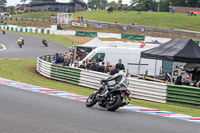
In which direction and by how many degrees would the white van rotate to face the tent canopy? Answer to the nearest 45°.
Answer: approximately 135° to its left

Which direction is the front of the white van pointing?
to the viewer's left

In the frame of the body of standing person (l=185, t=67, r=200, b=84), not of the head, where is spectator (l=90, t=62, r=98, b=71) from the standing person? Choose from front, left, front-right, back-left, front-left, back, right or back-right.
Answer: front

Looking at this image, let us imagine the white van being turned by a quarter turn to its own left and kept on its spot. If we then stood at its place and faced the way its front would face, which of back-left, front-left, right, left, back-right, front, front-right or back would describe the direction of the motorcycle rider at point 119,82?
front

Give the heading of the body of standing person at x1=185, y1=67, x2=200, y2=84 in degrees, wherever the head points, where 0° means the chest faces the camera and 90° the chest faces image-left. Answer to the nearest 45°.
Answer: approximately 90°

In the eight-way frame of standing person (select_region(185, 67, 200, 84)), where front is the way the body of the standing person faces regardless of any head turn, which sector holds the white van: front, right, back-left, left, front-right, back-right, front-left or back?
front-right

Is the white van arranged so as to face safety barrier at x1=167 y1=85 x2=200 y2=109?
no

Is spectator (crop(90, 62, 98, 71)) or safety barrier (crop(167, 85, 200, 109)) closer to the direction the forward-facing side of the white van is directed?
the spectator

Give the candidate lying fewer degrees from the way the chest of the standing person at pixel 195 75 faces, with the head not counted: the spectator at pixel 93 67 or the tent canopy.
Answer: the spectator

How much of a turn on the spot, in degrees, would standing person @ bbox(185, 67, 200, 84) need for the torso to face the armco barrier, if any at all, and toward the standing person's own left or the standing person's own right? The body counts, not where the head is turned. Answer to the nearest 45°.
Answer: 0° — they already face it

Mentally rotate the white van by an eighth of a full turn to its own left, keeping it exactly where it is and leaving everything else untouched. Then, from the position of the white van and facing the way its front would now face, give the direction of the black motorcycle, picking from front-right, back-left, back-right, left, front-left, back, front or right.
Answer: front-left

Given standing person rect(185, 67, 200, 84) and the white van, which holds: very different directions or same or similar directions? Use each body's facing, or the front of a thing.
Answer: same or similar directions

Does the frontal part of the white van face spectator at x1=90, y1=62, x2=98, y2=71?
no
